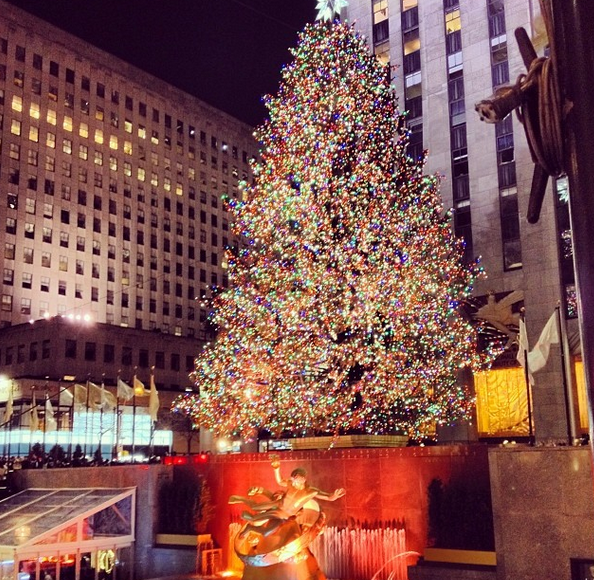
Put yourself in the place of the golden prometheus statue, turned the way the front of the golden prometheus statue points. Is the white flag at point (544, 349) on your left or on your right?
on your left

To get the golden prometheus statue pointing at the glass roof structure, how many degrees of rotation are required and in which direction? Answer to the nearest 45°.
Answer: approximately 135° to its right

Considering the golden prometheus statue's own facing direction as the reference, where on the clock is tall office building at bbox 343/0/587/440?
The tall office building is roughly at 7 o'clock from the golden prometheus statue.

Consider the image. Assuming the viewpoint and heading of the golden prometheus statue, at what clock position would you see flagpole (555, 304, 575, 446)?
The flagpole is roughly at 8 o'clock from the golden prometheus statue.

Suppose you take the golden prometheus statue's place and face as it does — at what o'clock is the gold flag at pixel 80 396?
The gold flag is roughly at 5 o'clock from the golden prometheus statue.

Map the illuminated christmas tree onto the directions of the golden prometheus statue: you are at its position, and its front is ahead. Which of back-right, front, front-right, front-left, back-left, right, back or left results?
back

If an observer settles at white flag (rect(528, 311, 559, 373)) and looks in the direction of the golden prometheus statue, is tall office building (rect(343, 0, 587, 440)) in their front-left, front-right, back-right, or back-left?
back-right

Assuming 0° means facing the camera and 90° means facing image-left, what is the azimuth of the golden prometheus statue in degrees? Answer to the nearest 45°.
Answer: approximately 0°
